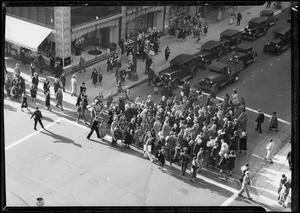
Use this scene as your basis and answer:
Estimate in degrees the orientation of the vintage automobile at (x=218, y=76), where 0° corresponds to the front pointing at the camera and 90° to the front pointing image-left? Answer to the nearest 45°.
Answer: approximately 45°

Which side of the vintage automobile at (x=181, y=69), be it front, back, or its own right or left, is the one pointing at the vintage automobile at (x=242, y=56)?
back

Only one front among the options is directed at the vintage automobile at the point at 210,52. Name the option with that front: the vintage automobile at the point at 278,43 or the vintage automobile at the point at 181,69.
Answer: the vintage automobile at the point at 278,43

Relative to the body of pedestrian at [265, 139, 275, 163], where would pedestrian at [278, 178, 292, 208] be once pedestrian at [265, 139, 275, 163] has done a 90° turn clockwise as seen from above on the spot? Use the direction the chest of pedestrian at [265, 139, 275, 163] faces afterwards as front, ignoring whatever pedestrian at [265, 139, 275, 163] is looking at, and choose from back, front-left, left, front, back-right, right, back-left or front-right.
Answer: back

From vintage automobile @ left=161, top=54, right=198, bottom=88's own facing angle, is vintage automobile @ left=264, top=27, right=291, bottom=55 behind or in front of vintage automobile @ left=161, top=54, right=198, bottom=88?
behind

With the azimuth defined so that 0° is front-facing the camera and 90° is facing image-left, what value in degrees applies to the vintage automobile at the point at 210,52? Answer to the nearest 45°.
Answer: approximately 45°

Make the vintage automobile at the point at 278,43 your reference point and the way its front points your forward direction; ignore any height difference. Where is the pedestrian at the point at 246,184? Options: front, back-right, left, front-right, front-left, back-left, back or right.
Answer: front-left

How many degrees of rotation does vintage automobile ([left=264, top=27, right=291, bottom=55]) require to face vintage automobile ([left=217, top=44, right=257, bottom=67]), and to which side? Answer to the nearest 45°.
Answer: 0° — it already faces it

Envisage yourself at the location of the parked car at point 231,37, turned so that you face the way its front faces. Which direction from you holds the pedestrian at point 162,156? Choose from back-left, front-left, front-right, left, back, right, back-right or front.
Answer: front-left

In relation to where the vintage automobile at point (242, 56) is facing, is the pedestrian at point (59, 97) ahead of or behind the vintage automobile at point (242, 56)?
ahead

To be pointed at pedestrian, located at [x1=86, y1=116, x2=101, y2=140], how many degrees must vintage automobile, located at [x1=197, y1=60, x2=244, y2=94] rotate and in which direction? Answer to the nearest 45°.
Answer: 0° — it already faces them

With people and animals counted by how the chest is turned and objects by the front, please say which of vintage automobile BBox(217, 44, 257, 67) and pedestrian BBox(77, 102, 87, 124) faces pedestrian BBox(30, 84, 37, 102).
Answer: the vintage automobile

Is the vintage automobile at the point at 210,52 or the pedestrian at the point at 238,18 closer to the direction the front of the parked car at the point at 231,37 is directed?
the vintage automobile

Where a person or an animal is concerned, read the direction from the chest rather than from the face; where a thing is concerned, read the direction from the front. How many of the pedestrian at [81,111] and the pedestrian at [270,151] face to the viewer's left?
1
